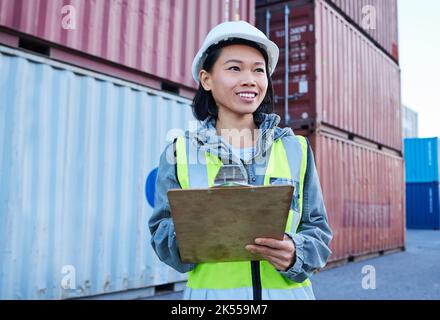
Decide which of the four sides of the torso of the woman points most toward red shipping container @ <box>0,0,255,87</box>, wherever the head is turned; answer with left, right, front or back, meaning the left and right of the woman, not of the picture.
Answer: back

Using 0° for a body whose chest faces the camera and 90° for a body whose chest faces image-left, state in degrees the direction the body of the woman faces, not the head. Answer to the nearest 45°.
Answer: approximately 0°

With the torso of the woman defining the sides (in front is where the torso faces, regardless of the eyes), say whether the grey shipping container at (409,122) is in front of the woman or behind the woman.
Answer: behind

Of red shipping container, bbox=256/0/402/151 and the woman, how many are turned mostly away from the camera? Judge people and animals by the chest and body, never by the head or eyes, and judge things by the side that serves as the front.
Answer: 0

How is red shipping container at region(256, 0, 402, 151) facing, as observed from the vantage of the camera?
facing the viewer and to the left of the viewer

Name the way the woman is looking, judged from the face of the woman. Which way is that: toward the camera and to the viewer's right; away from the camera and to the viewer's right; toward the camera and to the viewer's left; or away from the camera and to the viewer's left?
toward the camera and to the viewer's right

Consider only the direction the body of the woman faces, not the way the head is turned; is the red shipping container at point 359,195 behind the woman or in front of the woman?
behind

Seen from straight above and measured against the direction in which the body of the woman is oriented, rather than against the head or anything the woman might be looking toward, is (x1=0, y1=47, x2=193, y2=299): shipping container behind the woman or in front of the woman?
behind

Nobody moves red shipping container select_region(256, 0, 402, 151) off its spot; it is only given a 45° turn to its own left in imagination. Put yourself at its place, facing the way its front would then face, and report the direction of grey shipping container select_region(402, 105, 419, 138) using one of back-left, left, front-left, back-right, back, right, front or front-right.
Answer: back
